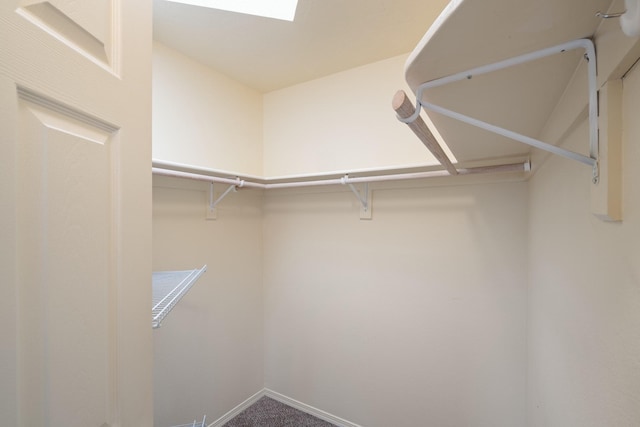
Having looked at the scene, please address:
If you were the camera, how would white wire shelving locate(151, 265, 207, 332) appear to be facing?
facing the viewer and to the right of the viewer

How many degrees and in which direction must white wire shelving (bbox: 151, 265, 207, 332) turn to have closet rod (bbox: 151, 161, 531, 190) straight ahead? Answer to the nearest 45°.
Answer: approximately 45° to its left
